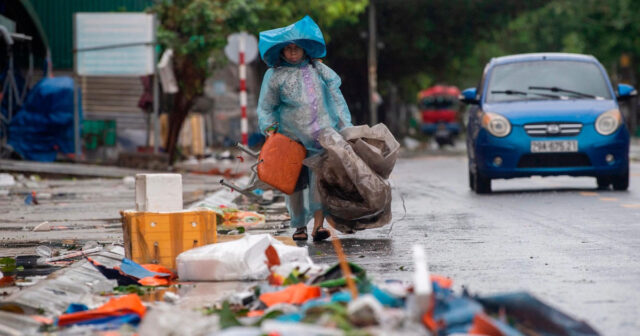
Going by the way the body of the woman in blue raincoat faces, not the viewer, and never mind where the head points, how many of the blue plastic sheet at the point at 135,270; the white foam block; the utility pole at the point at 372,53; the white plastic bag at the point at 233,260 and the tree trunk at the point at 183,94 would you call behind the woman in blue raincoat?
2

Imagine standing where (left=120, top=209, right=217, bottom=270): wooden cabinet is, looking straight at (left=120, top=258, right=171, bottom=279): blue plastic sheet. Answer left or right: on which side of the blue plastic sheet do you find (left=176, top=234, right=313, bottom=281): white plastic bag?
left

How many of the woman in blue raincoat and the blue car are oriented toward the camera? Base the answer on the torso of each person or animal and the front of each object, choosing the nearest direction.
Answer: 2

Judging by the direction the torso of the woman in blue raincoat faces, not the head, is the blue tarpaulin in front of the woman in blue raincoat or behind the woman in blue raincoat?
behind

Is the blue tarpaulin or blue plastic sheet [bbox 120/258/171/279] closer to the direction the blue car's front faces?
the blue plastic sheet

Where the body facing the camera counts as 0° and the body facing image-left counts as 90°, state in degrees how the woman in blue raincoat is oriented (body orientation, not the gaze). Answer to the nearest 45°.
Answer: approximately 0°

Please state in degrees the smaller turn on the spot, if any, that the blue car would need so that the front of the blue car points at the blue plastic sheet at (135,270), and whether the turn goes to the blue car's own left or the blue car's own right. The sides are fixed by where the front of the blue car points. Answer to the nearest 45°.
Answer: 0° — it already faces it

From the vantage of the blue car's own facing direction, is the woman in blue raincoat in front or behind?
in front
